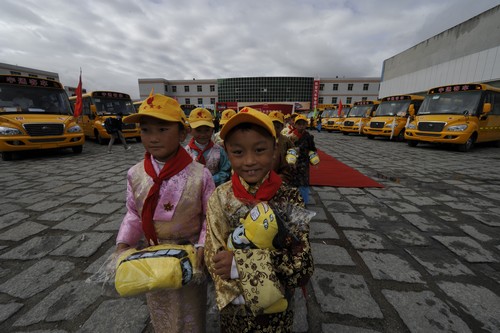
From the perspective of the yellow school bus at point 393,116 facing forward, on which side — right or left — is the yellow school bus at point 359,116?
on its right

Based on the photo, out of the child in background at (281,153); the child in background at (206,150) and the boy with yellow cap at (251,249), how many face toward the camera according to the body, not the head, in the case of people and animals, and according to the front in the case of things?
3

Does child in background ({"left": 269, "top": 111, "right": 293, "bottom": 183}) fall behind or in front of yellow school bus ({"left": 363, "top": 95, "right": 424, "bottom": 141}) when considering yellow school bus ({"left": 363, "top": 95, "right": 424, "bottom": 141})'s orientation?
in front

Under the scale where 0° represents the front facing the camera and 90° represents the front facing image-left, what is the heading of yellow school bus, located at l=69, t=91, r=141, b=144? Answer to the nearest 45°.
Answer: approximately 315°

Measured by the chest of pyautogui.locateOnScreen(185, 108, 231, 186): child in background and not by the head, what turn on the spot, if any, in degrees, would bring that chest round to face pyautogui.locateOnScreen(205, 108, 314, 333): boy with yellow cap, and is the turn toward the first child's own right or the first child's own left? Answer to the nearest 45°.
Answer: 0° — they already face them

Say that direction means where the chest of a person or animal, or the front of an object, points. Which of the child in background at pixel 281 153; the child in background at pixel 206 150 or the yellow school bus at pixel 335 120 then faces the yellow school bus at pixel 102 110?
the yellow school bus at pixel 335 120

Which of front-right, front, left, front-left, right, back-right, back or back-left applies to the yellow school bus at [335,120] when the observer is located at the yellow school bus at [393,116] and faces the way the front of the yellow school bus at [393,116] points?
right

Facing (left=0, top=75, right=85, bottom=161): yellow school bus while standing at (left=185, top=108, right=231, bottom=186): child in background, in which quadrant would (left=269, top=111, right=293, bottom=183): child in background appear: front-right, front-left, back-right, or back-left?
back-right

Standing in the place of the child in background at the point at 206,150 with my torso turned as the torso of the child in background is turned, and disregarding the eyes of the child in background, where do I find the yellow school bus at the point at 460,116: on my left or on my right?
on my left

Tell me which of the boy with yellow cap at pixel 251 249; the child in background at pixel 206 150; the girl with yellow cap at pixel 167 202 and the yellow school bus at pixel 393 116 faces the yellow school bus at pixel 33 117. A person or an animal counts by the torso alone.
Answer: the yellow school bus at pixel 393 116
